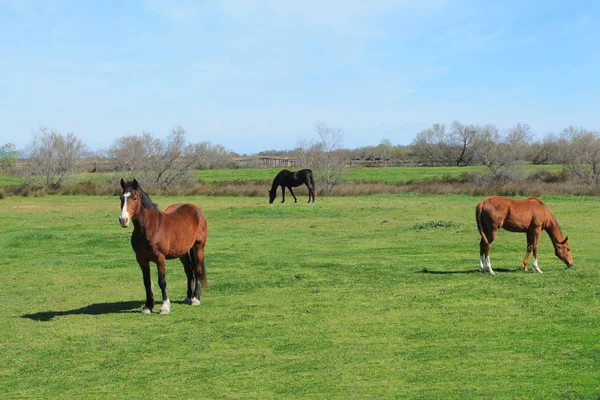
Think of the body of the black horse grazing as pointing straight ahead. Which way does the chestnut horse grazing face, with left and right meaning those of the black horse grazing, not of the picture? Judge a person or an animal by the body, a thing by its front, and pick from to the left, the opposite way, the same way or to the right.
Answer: the opposite way

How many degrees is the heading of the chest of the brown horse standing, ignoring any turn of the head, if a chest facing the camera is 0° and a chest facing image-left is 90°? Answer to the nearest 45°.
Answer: approximately 45°

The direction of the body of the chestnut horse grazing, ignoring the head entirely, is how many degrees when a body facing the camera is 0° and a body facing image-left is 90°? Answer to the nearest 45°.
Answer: approximately 270°

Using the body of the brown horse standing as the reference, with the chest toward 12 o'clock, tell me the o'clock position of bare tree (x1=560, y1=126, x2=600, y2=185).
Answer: The bare tree is roughly at 6 o'clock from the brown horse standing.

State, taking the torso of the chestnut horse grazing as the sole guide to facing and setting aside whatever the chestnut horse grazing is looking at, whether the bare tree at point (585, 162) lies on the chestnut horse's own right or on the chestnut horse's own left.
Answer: on the chestnut horse's own left

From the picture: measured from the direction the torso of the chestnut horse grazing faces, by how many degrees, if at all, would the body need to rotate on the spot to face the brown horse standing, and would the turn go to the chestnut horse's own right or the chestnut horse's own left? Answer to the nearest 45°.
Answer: approximately 135° to the chestnut horse's own right

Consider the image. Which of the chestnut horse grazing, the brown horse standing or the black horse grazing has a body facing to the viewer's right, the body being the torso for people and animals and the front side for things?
the chestnut horse grazing

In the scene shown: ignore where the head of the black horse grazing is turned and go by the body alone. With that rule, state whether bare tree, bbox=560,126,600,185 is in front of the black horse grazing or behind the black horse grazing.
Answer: behind

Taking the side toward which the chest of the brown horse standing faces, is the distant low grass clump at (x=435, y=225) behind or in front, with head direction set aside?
behind

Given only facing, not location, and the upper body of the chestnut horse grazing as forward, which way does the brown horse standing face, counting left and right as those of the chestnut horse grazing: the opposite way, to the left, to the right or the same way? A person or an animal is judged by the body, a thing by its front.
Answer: to the right

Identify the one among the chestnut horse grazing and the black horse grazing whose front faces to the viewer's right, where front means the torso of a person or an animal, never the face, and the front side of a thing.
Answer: the chestnut horse grazing

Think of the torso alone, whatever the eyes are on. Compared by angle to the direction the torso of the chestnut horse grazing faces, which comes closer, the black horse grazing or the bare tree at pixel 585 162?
the bare tree

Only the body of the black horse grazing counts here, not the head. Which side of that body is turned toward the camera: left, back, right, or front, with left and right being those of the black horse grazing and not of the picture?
left

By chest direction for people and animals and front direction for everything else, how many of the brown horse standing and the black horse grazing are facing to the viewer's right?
0
